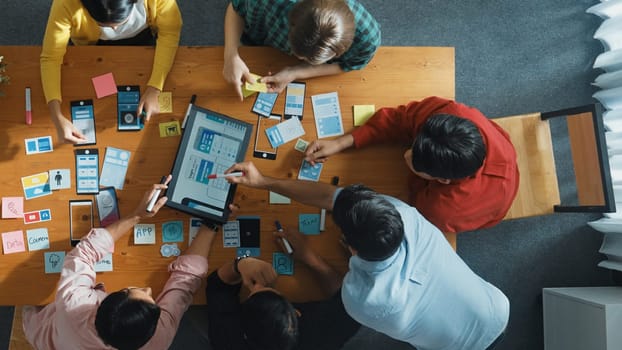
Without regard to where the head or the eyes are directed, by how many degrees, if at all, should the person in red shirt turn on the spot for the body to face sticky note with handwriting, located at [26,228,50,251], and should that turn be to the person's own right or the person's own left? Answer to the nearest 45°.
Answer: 0° — they already face it

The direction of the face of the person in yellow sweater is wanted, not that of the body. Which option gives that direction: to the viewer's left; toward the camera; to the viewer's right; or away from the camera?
toward the camera

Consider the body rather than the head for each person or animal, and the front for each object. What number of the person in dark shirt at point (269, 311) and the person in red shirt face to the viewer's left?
1

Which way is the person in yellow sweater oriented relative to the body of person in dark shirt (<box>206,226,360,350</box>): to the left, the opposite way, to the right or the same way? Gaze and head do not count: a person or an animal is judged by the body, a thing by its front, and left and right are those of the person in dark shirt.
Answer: the opposite way

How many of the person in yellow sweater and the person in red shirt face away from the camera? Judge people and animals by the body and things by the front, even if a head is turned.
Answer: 0

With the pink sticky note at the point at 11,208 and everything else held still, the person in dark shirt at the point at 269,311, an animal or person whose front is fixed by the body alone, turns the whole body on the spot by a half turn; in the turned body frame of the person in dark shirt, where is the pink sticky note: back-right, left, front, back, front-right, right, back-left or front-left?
right

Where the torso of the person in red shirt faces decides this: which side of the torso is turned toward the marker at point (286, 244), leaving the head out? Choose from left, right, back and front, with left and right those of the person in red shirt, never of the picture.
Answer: front

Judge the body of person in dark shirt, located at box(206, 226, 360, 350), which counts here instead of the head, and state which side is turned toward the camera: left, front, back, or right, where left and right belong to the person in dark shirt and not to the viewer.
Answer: back

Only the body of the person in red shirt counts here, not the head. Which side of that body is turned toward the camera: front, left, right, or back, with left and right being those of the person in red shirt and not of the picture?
left

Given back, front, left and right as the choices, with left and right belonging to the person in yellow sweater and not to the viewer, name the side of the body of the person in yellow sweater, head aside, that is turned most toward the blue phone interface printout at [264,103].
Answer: left

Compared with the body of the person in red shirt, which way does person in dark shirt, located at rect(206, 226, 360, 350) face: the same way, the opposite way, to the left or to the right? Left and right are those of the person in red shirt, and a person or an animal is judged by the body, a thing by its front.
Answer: to the right

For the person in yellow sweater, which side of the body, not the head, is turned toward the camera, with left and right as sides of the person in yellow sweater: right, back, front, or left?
front

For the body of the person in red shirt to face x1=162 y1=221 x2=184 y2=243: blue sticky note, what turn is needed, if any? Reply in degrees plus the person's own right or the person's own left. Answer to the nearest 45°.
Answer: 0° — they already face it

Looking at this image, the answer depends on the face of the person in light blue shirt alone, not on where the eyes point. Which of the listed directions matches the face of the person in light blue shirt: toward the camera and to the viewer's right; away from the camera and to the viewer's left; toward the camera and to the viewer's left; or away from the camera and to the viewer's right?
away from the camera and to the viewer's left

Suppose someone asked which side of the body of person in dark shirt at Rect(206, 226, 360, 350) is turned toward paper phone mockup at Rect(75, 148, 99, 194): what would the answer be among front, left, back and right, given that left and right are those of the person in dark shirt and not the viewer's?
left

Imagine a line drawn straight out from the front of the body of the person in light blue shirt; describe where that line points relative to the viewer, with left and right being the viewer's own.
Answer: facing away from the viewer and to the left of the viewer
